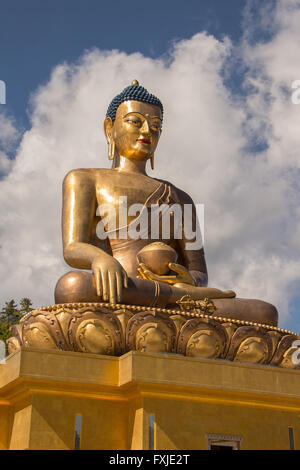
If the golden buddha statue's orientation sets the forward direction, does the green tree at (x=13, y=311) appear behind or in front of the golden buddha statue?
behind

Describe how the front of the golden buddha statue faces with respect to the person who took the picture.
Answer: facing the viewer and to the right of the viewer
